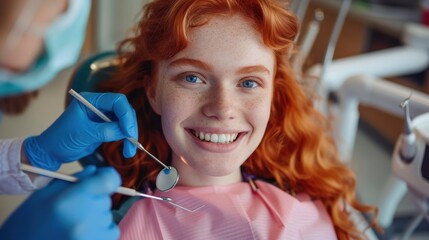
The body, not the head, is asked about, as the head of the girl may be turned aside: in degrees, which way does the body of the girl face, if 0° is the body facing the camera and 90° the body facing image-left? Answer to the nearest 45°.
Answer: approximately 0°

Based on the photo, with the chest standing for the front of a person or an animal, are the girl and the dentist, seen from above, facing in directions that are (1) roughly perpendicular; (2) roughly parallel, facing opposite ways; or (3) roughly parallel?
roughly perpendicular

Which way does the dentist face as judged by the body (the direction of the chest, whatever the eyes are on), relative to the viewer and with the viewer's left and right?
facing to the right of the viewer

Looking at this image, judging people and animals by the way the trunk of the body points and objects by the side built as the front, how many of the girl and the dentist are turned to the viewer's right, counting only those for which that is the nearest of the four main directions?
1
